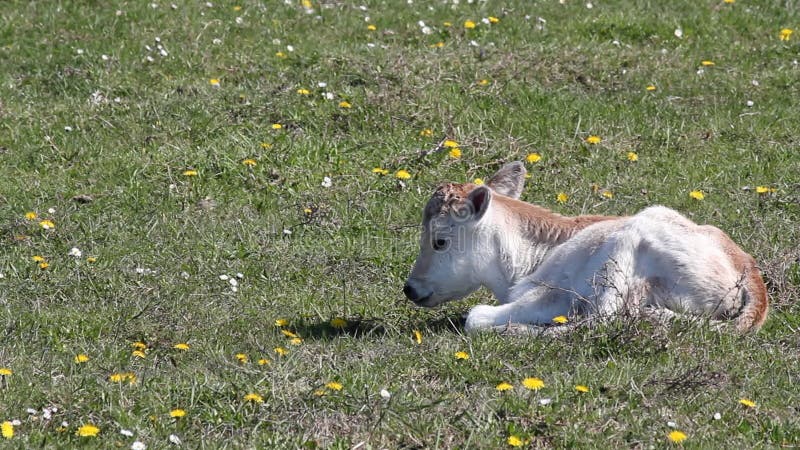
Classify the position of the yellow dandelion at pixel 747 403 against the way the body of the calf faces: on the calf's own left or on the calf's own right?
on the calf's own left

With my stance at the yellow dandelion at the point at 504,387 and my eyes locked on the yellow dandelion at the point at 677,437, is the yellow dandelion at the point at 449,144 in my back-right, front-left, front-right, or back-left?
back-left

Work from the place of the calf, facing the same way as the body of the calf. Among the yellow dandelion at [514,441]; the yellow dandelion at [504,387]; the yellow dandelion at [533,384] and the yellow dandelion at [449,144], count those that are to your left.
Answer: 3

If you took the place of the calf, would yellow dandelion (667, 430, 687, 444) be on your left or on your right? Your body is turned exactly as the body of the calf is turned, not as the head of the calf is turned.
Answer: on your left

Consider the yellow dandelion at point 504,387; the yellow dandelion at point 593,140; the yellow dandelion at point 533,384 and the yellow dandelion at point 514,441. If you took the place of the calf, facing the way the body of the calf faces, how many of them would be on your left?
3

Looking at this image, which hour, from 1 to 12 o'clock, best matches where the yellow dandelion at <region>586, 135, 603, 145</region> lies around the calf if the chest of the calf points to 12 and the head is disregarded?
The yellow dandelion is roughly at 3 o'clock from the calf.

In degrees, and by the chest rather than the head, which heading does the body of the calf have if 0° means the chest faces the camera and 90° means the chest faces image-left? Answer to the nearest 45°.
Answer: approximately 90°

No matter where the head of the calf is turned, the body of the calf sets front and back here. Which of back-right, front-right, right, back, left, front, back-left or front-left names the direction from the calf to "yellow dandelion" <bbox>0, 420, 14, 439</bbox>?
front-left

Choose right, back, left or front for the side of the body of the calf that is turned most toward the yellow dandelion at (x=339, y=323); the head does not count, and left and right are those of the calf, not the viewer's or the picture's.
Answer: front

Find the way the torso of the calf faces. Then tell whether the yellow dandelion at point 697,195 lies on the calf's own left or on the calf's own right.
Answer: on the calf's own right

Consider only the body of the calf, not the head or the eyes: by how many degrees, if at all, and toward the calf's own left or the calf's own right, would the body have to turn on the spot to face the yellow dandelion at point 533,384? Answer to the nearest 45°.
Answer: approximately 90° to the calf's own left

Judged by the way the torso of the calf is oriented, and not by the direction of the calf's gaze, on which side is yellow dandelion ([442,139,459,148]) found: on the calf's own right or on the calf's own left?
on the calf's own right

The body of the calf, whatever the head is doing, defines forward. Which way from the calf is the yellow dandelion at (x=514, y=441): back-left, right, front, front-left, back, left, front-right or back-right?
left

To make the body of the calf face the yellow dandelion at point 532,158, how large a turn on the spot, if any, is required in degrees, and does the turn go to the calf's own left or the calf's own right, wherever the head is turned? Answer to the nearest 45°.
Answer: approximately 90° to the calf's own right
